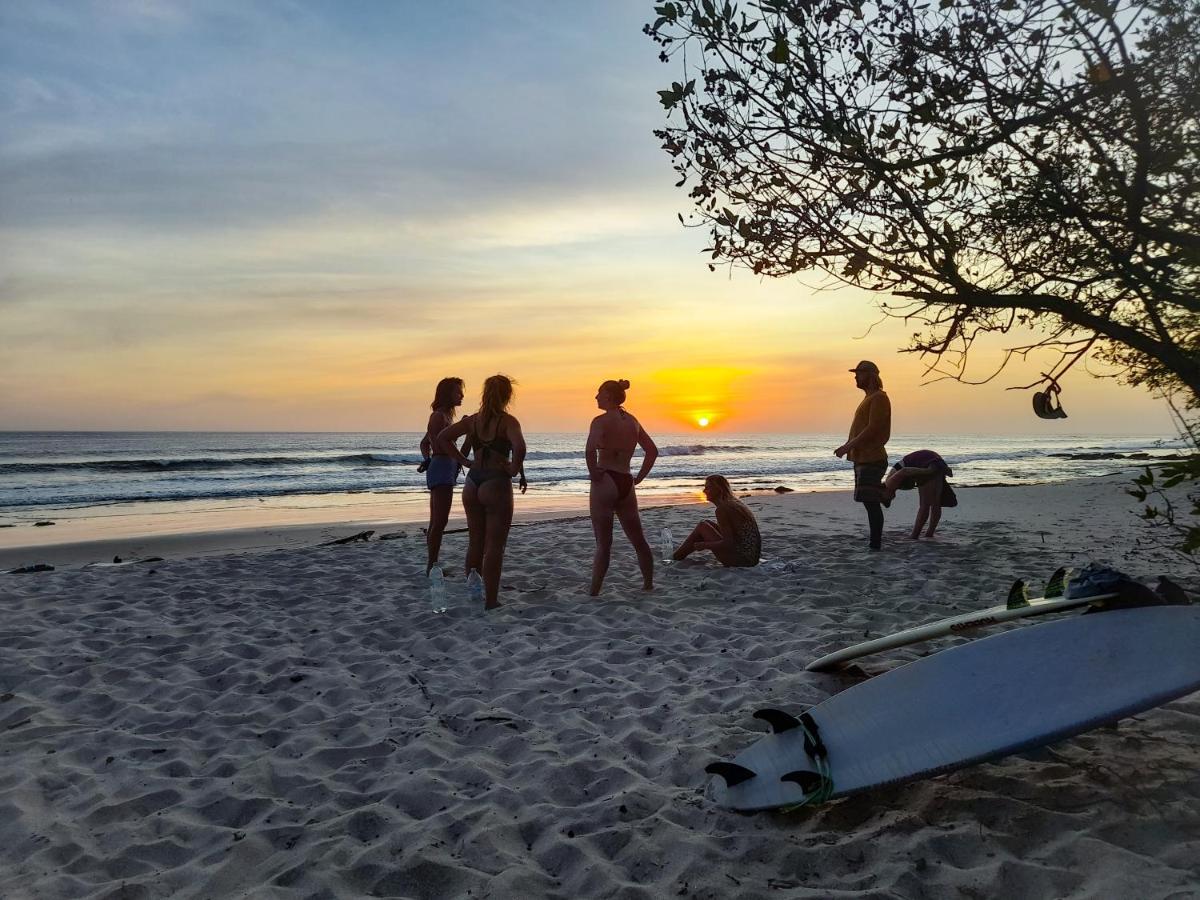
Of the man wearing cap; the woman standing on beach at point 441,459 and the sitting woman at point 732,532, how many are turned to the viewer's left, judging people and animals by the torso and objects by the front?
2

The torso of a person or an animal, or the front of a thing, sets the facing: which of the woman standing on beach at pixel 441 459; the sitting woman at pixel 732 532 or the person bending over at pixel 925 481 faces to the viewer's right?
the woman standing on beach

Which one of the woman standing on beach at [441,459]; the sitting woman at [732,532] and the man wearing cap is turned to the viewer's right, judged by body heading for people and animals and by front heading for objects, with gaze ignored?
the woman standing on beach

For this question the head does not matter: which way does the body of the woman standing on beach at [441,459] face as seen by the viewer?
to the viewer's right

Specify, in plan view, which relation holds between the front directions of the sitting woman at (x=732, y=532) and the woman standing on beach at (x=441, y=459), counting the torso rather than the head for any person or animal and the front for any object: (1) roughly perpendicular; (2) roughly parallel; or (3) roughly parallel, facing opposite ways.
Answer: roughly parallel, facing opposite ways

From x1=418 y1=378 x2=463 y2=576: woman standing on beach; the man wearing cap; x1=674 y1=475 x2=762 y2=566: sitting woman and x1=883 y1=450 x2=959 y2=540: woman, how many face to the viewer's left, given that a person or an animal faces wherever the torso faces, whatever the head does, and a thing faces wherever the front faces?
3

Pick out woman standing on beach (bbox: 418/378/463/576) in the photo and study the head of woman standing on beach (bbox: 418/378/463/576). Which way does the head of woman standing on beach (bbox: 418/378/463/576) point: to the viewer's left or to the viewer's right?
to the viewer's right

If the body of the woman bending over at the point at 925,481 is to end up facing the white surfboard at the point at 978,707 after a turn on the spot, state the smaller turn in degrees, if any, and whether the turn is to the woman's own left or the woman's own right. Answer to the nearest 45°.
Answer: approximately 90° to the woman's own left

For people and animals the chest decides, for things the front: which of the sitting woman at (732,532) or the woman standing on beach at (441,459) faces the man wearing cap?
the woman standing on beach

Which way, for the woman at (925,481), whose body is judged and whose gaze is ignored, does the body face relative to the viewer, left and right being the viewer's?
facing to the left of the viewer

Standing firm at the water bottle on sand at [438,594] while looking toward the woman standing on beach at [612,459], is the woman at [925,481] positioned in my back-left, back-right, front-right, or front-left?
front-left

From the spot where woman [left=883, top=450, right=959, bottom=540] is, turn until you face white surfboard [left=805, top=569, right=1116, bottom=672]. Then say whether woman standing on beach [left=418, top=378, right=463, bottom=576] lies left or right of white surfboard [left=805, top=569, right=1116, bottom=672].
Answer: right

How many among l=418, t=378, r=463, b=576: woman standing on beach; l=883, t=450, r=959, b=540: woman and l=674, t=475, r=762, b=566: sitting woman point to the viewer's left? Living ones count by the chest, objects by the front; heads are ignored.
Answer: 2

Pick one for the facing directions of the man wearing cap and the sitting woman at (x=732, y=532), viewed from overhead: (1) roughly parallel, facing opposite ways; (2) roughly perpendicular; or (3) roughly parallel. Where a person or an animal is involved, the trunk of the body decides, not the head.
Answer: roughly parallel

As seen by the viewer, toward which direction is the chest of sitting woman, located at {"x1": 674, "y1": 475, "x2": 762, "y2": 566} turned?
to the viewer's left
